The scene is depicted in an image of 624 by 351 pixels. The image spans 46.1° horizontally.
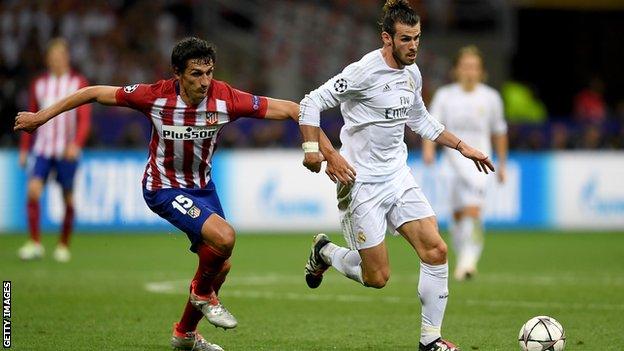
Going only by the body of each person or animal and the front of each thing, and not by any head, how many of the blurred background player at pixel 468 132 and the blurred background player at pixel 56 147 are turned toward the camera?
2

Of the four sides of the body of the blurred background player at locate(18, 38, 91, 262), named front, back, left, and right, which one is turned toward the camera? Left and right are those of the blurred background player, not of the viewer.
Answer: front

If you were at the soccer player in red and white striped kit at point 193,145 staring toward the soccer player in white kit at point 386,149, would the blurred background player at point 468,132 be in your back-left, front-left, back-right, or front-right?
front-left

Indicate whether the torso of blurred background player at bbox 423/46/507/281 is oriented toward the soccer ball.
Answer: yes

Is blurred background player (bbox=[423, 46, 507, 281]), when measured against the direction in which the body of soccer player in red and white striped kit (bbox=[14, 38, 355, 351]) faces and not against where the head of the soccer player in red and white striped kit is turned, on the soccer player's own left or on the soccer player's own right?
on the soccer player's own left

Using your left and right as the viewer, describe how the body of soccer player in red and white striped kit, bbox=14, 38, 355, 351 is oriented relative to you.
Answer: facing the viewer and to the right of the viewer

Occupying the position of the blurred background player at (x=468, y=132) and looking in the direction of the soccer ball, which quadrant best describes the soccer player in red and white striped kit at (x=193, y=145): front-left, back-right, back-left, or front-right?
front-right

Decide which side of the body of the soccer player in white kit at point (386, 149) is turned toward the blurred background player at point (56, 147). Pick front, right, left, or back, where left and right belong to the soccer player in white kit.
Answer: back

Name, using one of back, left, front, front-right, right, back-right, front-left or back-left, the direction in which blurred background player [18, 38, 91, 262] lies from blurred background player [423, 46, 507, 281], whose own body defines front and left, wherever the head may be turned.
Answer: right

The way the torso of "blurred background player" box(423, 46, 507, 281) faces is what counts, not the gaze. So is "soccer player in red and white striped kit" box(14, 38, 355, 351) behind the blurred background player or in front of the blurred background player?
in front

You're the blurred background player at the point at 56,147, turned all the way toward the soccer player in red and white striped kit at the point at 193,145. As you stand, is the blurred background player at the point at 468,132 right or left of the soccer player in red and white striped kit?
left

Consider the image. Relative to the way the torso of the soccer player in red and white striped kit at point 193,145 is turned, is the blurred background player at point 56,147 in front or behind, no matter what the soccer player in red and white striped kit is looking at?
behind

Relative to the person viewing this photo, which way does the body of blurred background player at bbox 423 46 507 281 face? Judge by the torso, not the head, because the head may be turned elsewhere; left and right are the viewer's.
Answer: facing the viewer
